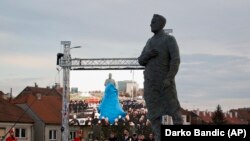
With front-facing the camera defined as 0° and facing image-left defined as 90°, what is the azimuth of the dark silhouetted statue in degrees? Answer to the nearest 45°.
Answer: approximately 45°

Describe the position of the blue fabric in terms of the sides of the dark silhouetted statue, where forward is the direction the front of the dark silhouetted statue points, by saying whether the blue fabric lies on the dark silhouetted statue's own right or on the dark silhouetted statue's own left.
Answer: on the dark silhouetted statue's own right
